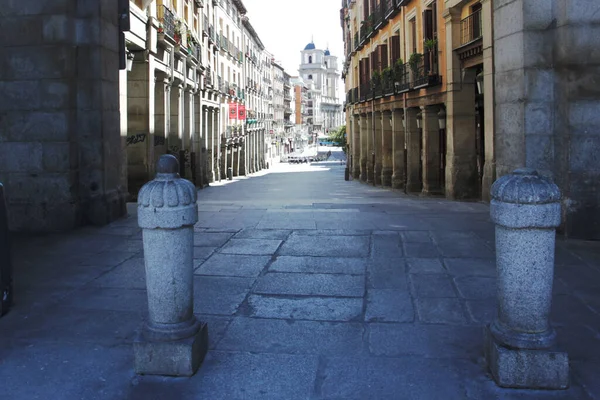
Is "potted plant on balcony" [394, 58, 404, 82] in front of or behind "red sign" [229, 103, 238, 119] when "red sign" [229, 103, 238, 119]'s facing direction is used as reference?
in front

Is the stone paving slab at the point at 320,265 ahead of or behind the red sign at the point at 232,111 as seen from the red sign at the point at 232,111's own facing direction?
ahead

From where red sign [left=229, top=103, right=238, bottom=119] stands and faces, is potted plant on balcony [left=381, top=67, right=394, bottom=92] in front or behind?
in front
